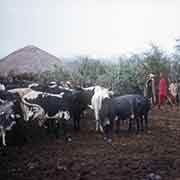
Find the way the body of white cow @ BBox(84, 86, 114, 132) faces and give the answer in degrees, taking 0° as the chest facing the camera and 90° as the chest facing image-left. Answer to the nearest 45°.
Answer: approximately 315°

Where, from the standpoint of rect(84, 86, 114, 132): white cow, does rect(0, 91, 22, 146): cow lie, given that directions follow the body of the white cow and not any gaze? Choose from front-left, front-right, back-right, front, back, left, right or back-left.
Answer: right
